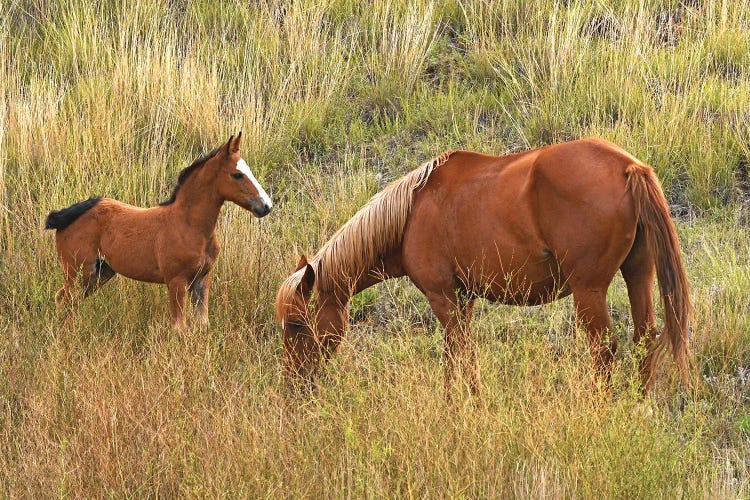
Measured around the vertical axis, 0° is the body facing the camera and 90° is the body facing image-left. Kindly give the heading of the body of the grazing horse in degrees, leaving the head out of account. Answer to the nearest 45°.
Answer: approximately 90°
